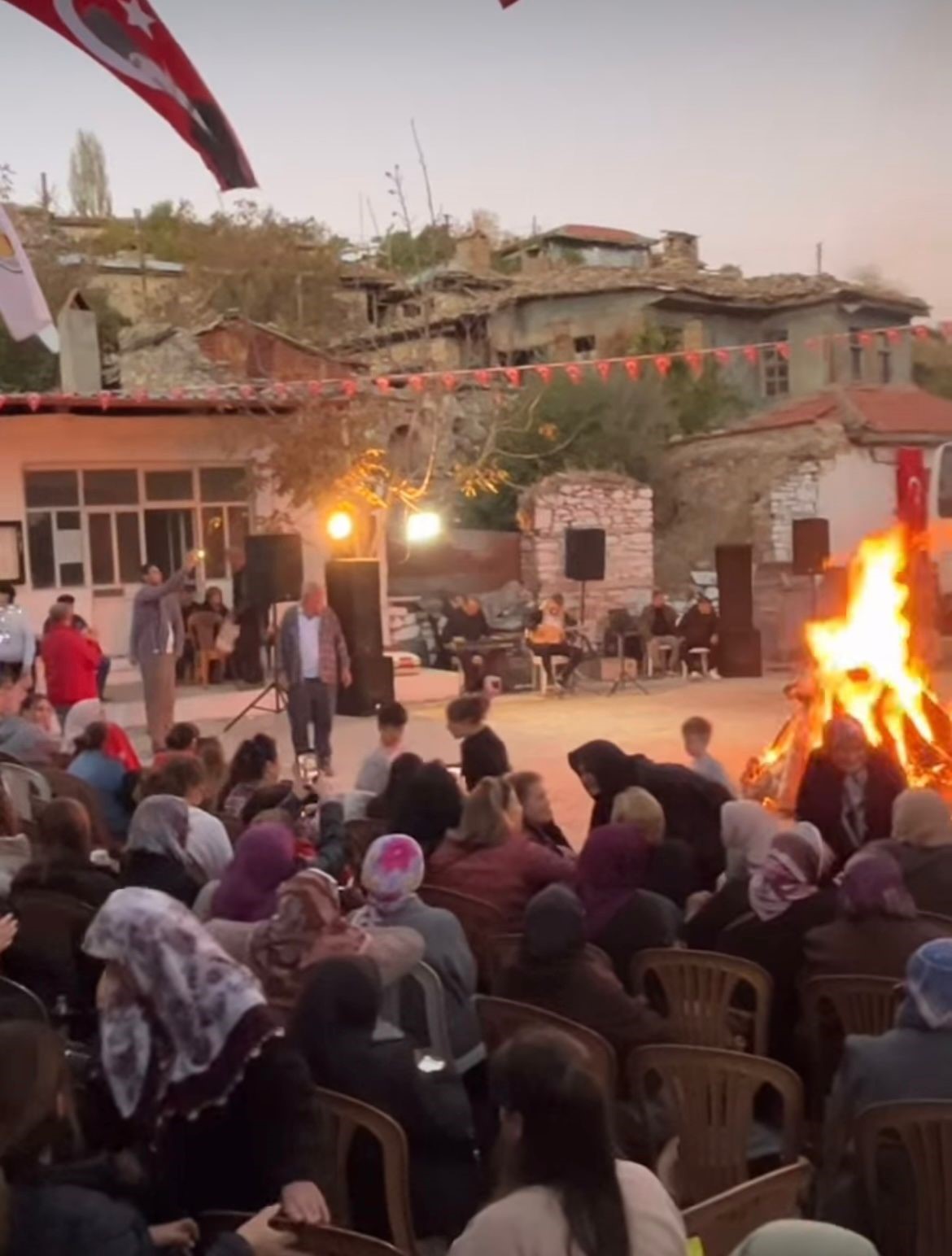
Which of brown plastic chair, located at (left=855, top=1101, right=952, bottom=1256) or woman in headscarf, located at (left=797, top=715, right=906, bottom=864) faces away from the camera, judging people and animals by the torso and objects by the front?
the brown plastic chair

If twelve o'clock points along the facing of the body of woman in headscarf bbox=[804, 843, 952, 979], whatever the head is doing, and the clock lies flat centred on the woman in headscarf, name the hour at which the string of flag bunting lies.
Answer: The string of flag bunting is roughly at 11 o'clock from the woman in headscarf.

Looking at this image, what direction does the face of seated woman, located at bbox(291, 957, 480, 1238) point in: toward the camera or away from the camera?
away from the camera

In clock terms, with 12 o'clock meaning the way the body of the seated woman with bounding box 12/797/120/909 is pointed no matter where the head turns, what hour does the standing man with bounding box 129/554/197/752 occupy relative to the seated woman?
The standing man is roughly at 12 o'clock from the seated woman.

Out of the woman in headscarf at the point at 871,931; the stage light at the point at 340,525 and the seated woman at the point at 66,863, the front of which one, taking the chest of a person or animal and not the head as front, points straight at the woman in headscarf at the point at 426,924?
the stage light

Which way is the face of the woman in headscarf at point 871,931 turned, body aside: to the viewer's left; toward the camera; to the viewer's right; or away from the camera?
away from the camera

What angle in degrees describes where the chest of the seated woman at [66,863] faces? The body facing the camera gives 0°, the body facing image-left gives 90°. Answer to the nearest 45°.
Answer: approximately 180°

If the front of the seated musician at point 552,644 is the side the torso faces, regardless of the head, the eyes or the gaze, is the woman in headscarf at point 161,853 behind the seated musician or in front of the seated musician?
in front

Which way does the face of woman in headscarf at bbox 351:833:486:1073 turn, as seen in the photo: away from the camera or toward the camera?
away from the camera

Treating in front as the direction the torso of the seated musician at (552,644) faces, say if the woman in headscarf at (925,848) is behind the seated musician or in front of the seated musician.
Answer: in front

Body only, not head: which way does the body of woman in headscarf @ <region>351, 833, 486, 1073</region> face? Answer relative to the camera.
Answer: away from the camera

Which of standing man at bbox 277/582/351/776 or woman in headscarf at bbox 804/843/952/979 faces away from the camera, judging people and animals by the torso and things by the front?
the woman in headscarf

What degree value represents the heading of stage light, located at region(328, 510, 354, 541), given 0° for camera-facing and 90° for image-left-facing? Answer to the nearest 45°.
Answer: approximately 0°
